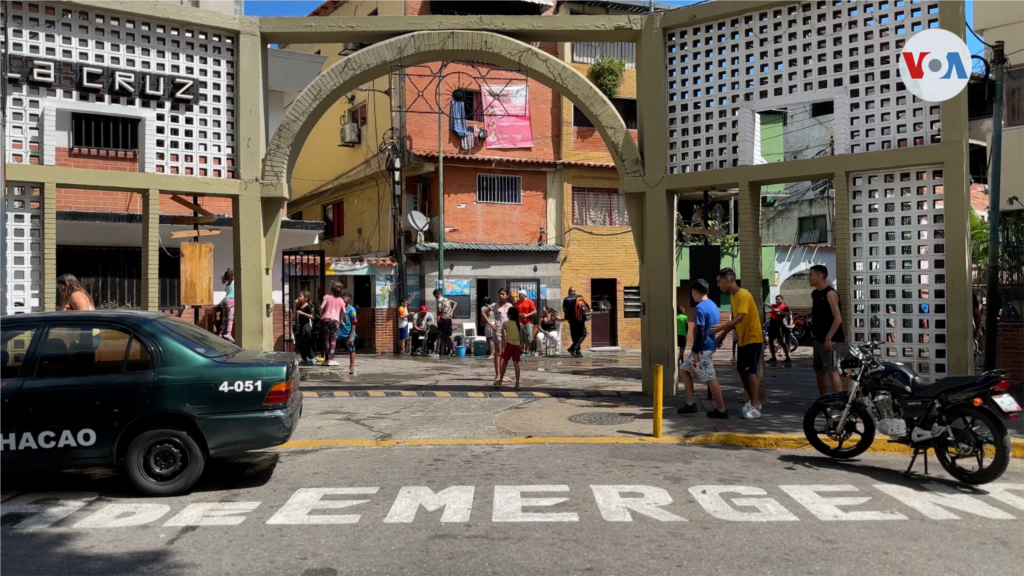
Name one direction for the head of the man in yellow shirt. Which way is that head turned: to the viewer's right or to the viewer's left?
to the viewer's left

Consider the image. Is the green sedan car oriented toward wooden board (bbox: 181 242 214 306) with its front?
no

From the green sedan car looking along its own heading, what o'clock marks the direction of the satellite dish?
The satellite dish is roughly at 4 o'clock from the green sedan car.

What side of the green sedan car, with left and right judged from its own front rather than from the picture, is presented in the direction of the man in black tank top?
back

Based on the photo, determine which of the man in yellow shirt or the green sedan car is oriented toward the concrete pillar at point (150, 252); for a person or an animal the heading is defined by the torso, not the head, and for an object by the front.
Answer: the man in yellow shirt

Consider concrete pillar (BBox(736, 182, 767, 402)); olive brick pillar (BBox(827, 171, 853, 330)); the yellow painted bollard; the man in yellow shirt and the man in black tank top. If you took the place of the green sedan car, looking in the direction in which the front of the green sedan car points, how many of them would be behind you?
5

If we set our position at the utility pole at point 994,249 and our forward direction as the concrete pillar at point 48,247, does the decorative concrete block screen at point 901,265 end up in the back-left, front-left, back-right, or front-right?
front-left

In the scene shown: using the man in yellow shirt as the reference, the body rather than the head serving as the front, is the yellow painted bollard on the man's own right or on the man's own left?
on the man's own left

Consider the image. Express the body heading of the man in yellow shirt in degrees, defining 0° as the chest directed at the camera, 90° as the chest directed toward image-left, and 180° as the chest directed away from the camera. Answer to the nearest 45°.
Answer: approximately 90°

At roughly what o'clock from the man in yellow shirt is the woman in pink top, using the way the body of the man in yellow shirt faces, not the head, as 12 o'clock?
The woman in pink top is roughly at 1 o'clock from the man in yellow shirt.

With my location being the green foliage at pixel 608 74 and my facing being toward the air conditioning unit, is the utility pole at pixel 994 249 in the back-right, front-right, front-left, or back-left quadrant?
back-left

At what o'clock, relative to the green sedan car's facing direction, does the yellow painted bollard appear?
The yellow painted bollard is roughly at 6 o'clock from the green sedan car.

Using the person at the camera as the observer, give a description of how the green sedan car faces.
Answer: facing to the left of the viewer
